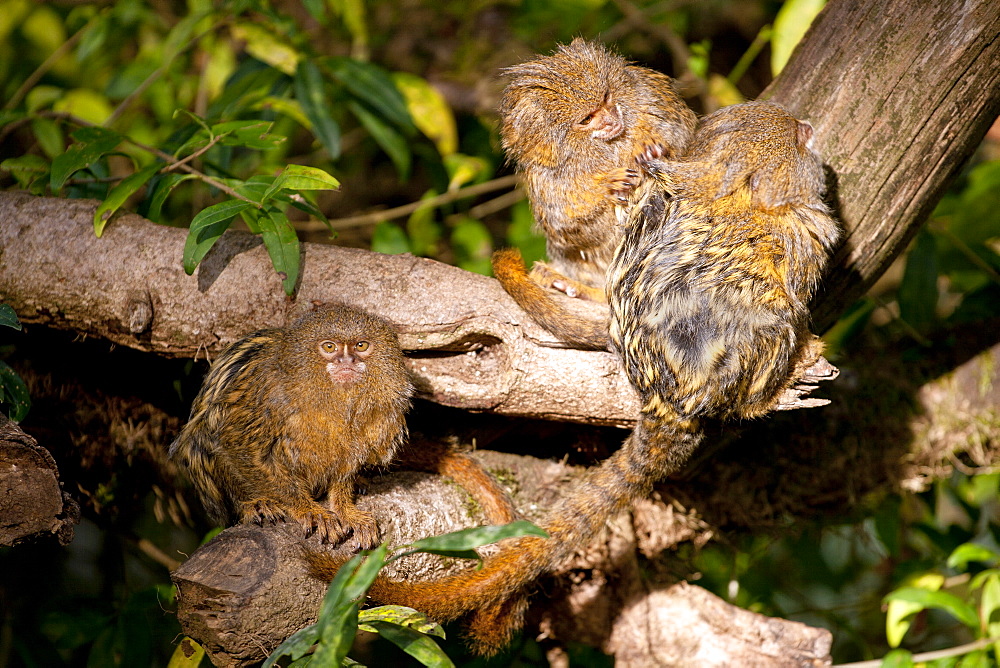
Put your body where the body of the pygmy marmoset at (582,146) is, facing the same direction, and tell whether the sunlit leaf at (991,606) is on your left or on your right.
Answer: on your left

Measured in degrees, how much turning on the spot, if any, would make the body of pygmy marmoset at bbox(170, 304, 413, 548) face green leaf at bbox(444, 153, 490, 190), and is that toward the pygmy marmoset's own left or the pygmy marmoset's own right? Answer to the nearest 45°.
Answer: approximately 135° to the pygmy marmoset's own left

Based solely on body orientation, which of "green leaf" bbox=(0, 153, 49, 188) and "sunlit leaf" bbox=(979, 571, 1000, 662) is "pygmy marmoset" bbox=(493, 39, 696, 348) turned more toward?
the sunlit leaf

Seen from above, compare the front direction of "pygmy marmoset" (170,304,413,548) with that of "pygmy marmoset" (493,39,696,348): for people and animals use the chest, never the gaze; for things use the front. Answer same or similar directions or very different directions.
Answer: same or similar directions

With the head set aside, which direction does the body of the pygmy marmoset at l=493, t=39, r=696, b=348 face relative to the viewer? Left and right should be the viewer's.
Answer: facing the viewer and to the right of the viewer

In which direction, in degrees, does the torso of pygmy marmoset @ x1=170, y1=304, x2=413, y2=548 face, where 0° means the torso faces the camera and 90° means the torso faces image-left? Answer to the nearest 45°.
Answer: approximately 315°

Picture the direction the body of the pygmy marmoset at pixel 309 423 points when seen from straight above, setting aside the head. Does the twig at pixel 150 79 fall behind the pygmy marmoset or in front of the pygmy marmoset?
behind

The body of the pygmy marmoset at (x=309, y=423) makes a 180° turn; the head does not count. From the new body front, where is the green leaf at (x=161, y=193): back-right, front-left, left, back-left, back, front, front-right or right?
front

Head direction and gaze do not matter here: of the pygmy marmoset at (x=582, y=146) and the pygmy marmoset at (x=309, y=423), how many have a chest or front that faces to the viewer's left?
0
